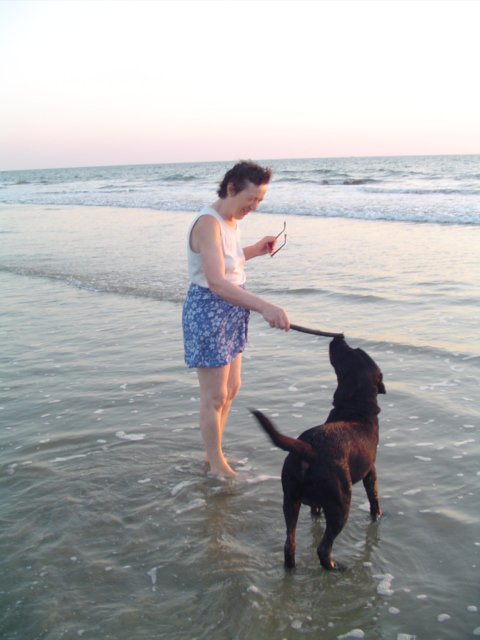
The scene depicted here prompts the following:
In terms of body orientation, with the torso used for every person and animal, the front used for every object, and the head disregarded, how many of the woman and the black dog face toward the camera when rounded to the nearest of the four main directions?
0

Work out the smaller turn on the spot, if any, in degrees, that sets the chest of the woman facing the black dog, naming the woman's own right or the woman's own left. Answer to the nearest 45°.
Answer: approximately 45° to the woman's own right

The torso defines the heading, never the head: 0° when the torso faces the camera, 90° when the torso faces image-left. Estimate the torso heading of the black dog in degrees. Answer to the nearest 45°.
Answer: approximately 225°

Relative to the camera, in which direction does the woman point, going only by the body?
to the viewer's right

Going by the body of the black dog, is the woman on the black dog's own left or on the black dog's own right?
on the black dog's own left
